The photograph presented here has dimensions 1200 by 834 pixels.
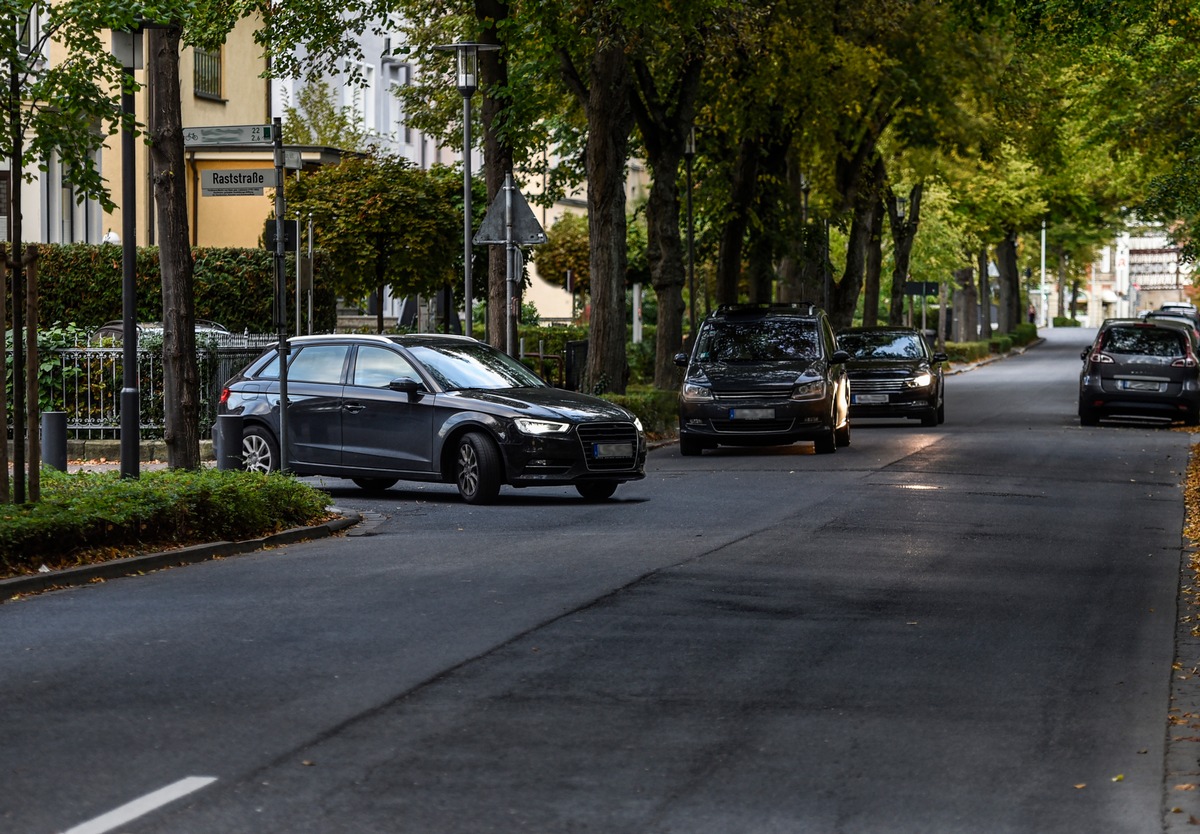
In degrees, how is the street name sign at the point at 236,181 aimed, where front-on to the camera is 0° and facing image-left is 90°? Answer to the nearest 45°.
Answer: approximately 0°

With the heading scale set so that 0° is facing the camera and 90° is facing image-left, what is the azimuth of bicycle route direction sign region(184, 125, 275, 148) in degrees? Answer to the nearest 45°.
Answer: approximately 0°

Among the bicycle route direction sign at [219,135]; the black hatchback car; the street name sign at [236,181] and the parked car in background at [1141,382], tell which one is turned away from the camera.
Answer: the parked car in background

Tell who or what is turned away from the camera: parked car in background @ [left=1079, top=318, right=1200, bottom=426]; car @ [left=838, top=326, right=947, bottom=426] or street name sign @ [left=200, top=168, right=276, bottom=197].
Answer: parked car in background @ [left=1079, top=318, right=1200, bottom=426]

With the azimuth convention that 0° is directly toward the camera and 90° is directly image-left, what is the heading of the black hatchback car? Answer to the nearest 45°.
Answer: approximately 315°

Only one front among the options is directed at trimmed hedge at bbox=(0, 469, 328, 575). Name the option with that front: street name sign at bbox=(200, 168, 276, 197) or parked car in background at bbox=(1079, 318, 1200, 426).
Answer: the street name sign

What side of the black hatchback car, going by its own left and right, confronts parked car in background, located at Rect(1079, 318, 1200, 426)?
left

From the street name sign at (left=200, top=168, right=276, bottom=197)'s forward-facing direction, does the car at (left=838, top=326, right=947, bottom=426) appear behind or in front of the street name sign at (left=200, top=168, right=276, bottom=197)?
behind

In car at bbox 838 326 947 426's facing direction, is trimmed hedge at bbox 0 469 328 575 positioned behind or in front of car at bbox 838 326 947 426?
in front

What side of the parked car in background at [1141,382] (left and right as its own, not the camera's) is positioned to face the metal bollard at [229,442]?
back

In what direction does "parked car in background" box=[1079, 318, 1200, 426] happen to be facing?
away from the camera
